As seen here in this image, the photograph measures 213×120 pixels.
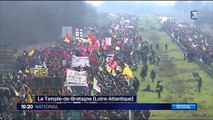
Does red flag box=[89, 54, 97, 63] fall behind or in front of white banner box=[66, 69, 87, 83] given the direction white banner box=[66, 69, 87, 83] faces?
behind

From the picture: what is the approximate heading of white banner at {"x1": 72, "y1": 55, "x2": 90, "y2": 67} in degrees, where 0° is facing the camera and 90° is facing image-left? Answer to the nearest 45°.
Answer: approximately 0°

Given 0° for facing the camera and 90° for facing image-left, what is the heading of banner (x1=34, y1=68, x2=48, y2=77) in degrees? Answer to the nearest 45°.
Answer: approximately 0°

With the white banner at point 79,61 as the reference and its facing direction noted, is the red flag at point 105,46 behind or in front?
behind

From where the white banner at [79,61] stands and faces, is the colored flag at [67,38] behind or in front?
behind

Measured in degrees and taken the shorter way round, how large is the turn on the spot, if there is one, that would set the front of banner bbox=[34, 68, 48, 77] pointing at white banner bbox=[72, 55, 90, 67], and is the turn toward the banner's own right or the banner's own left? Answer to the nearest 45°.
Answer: approximately 135° to the banner's own left
